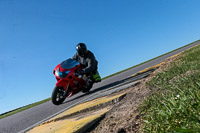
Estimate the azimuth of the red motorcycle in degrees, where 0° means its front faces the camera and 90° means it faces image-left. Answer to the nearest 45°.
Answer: approximately 45°

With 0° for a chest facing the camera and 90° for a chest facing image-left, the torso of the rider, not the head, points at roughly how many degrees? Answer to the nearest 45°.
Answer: approximately 45°
